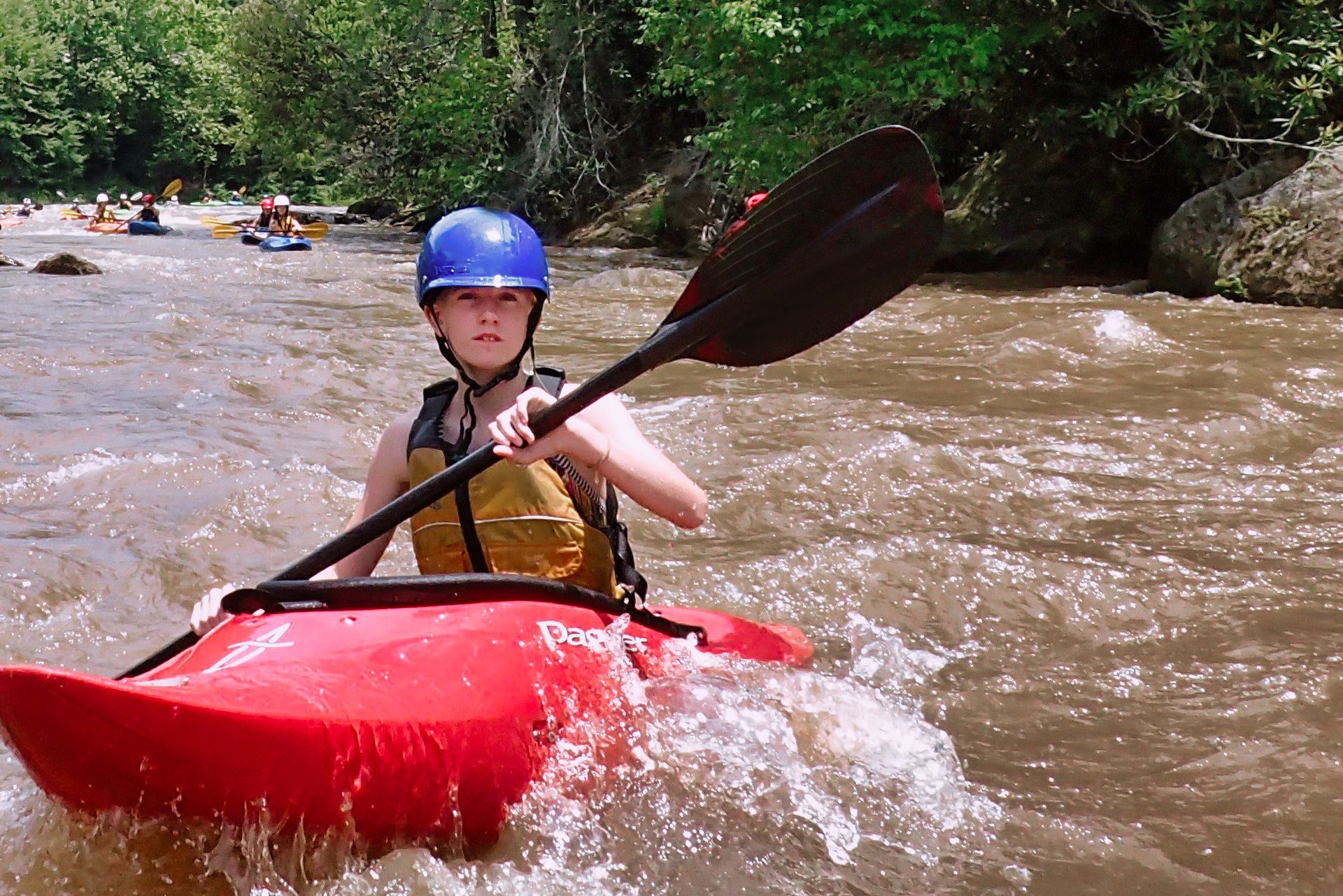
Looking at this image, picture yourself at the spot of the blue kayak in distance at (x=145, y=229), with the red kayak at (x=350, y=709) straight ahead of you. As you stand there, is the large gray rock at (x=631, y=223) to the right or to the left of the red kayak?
left

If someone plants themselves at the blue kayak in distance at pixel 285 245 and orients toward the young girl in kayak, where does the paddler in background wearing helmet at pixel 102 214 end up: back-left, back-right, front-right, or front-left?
back-right

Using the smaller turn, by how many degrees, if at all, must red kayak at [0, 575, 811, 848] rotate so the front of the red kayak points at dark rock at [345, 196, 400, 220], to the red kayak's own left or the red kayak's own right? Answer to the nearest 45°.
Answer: approximately 135° to the red kayak's own right

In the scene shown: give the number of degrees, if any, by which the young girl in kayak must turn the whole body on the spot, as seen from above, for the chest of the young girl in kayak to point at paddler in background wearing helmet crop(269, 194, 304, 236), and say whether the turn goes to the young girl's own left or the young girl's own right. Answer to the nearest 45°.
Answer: approximately 180°

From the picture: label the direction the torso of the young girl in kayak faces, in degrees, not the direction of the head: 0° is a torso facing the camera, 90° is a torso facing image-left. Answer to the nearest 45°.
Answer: approximately 0°

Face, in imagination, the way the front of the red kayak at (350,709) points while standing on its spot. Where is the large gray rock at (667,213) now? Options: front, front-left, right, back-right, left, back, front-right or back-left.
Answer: back-right

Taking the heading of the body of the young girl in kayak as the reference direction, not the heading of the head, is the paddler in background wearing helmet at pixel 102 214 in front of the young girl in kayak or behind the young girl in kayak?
behind

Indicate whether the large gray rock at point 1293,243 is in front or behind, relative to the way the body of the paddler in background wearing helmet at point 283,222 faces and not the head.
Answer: in front

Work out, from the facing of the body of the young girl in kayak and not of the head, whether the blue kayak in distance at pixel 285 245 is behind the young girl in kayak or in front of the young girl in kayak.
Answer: behind

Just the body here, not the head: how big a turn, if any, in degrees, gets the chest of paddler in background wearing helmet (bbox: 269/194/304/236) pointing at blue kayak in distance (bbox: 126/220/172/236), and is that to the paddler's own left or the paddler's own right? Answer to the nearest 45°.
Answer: approximately 135° to the paddler's own right
